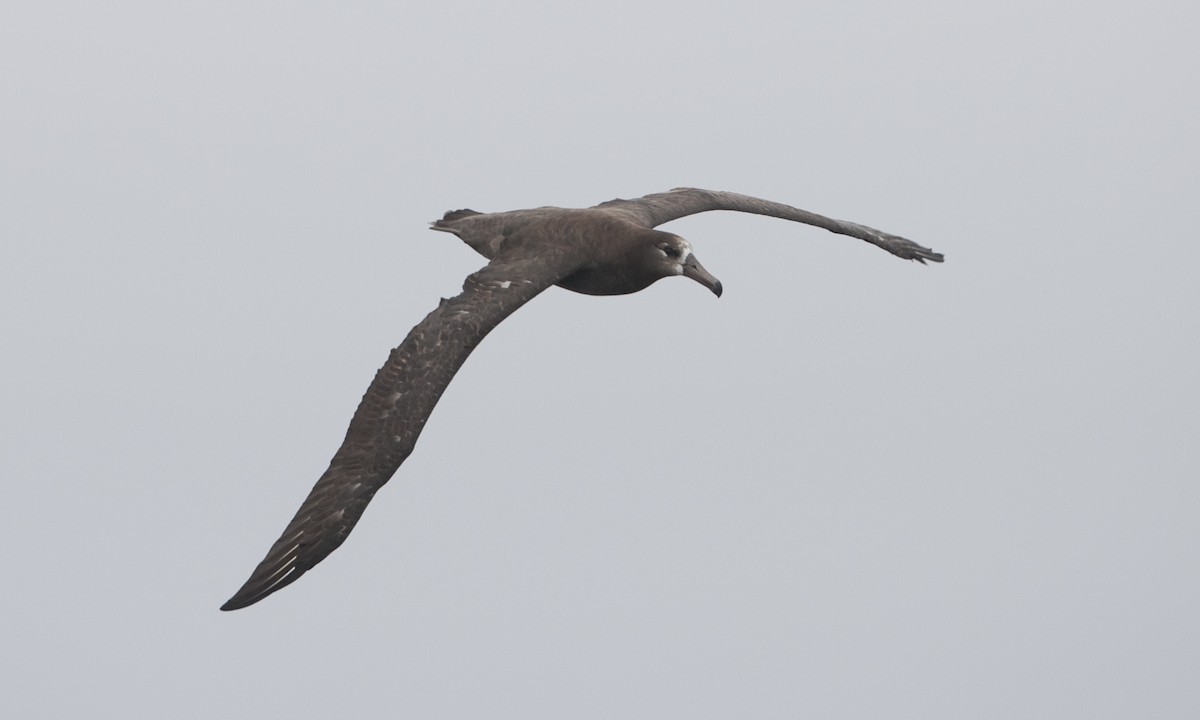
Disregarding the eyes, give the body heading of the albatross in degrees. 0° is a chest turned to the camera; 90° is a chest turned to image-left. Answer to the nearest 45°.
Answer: approximately 315°
